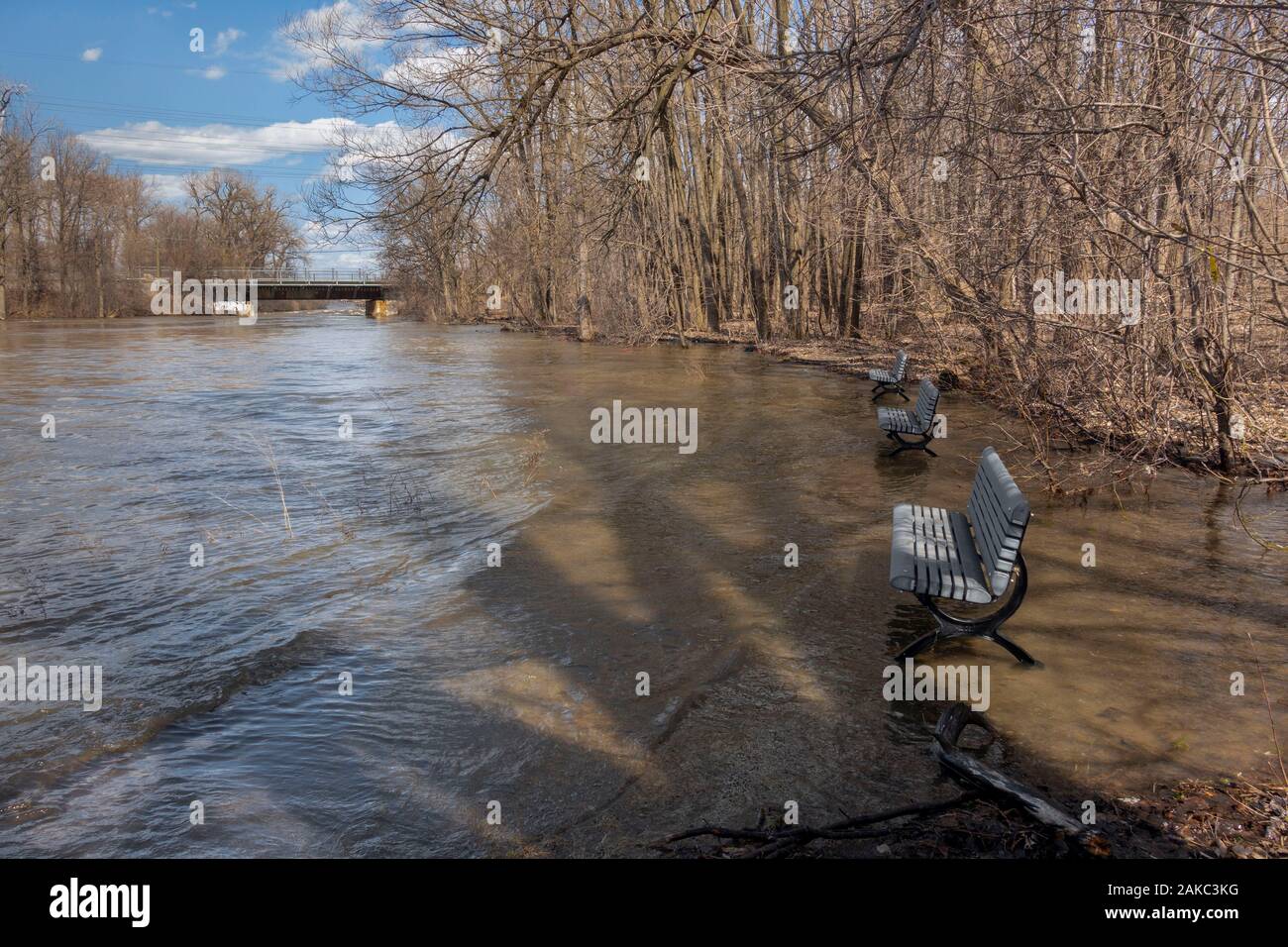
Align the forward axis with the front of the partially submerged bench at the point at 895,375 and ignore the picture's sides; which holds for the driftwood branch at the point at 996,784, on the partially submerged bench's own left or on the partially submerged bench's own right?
on the partially submerged bench's own left

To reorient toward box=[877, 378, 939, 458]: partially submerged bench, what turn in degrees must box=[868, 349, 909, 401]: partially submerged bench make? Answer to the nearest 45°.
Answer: approximately 90° to its left

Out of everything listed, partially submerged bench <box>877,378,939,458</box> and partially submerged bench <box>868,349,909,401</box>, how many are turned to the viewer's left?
2

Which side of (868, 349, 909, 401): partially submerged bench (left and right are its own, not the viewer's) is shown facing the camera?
left

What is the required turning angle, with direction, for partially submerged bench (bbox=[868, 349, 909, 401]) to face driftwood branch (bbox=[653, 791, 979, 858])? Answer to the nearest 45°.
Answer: approximately 90° to its left

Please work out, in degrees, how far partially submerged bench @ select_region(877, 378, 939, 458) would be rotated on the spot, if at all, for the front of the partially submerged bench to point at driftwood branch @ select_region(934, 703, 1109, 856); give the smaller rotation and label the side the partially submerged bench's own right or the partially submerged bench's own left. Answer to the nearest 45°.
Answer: approximately 90° to the partially submerged bench's own left

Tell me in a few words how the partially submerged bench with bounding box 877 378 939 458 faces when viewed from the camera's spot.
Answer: facing to the left of the viewer

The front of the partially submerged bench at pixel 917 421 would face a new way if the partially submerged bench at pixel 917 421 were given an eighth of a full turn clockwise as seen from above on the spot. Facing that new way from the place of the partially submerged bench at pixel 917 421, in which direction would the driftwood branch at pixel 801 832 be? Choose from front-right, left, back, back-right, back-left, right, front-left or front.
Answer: back-left

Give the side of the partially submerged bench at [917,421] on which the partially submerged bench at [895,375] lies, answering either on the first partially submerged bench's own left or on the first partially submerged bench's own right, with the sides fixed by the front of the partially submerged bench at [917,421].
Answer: on the first partially submerged bench's own right
